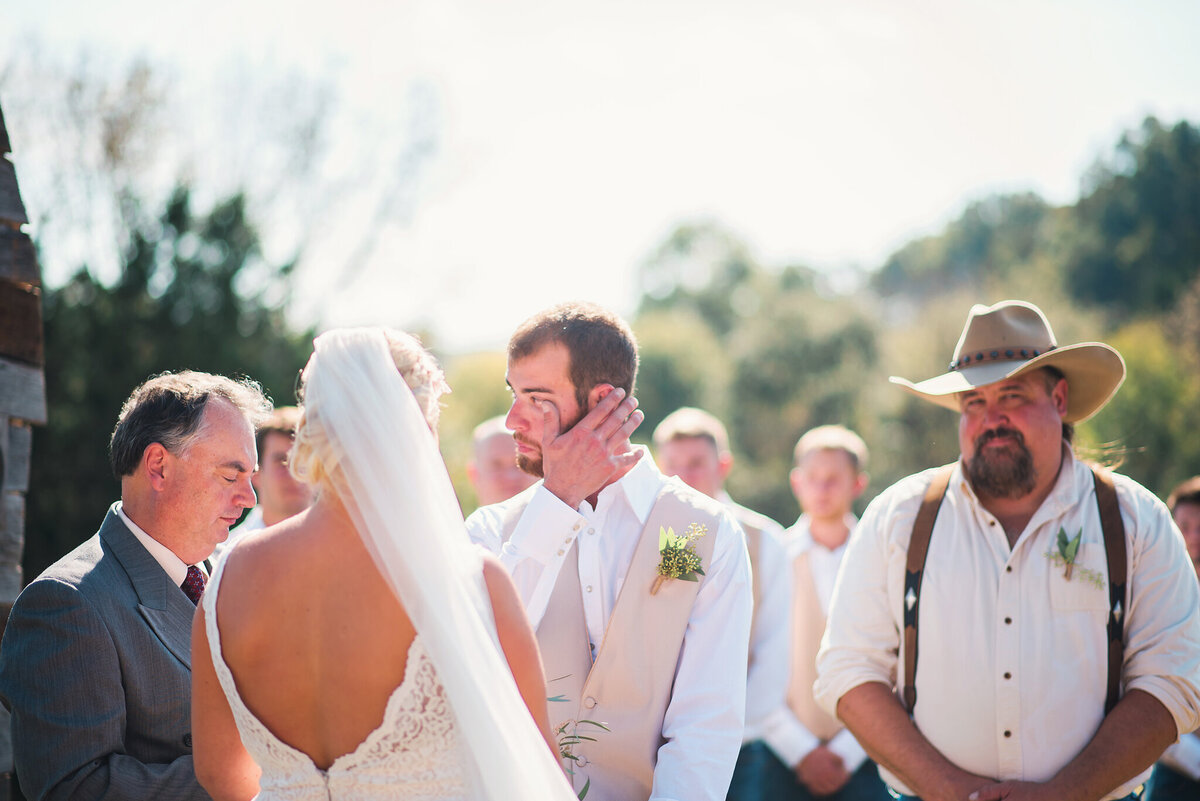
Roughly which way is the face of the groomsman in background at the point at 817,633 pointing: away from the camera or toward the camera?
toward the camera

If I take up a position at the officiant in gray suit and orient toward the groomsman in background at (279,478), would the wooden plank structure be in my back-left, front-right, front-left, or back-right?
front-left

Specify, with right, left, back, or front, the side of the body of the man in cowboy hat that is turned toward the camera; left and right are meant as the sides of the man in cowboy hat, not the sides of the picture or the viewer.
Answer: front

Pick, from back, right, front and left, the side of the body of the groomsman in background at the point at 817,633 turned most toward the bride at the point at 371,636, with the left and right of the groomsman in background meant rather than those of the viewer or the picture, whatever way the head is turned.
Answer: front

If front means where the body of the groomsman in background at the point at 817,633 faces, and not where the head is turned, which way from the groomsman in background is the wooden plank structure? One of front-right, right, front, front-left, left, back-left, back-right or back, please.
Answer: front-right

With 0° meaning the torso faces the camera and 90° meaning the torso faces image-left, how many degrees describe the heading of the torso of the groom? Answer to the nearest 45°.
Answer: approximately 45°

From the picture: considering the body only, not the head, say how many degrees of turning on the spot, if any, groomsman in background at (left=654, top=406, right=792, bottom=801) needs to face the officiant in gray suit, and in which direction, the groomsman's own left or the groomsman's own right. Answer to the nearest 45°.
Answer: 0° — they already face them

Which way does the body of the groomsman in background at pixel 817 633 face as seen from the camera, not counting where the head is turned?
toward the camera

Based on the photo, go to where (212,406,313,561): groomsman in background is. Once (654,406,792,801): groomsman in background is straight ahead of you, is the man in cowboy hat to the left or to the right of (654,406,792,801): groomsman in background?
right

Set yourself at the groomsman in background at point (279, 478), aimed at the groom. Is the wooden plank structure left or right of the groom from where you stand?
right

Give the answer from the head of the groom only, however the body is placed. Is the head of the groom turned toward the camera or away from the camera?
toward the camera

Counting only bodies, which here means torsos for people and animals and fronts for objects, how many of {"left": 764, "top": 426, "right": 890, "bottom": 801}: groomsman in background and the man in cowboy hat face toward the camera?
2

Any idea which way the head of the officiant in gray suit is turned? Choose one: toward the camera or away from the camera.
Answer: toward the camera

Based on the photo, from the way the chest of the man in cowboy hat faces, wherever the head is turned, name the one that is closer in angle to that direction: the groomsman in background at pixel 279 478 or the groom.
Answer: the groom
